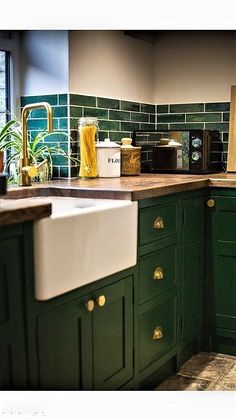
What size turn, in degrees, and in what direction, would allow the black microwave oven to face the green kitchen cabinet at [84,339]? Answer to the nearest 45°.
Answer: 0° — it already faces it

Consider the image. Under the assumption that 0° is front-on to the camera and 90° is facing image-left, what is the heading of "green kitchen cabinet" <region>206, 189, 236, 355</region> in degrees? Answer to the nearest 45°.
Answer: approximately 45°

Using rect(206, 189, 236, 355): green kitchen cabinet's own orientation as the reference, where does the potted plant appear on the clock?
The potted plant is roughly at 1 o'clock from the green kitchen cabinet.

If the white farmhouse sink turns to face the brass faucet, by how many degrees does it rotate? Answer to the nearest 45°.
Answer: approximately 135° to its left

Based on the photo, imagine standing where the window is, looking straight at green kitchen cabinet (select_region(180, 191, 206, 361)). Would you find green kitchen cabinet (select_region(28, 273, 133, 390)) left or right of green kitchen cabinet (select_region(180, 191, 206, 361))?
right

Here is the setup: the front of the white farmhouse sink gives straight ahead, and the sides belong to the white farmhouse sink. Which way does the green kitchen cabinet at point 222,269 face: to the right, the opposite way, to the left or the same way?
to the right

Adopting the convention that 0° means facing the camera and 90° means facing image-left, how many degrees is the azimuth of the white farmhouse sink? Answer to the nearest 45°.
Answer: approximately 315°
